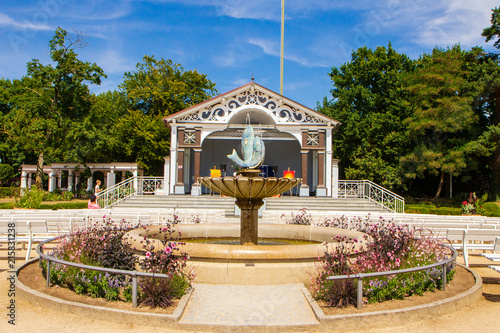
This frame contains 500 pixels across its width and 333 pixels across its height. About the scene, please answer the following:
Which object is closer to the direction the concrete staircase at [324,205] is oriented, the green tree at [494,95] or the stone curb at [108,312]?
the stone curb

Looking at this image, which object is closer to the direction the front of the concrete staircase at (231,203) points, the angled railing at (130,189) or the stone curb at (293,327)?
the stone curb

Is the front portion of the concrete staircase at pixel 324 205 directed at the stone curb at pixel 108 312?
yes

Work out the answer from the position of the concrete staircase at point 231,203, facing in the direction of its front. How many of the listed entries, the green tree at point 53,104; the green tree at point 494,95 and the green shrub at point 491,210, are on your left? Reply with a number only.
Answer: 2

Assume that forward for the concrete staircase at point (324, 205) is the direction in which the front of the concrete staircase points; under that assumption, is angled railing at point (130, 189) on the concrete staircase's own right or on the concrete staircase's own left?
on the concrete staircase's own right

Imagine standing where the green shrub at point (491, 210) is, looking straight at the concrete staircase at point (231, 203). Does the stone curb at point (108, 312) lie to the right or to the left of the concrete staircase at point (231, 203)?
left

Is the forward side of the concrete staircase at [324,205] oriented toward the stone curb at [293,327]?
yes

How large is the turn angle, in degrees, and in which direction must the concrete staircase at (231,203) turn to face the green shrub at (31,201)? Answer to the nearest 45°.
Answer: approximately 90° to its right

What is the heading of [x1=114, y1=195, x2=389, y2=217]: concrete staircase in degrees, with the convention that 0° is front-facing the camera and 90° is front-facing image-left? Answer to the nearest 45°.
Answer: approximately 0°

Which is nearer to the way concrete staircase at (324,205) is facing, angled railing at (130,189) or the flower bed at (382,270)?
the flower bed

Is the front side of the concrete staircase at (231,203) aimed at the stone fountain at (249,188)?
yes
